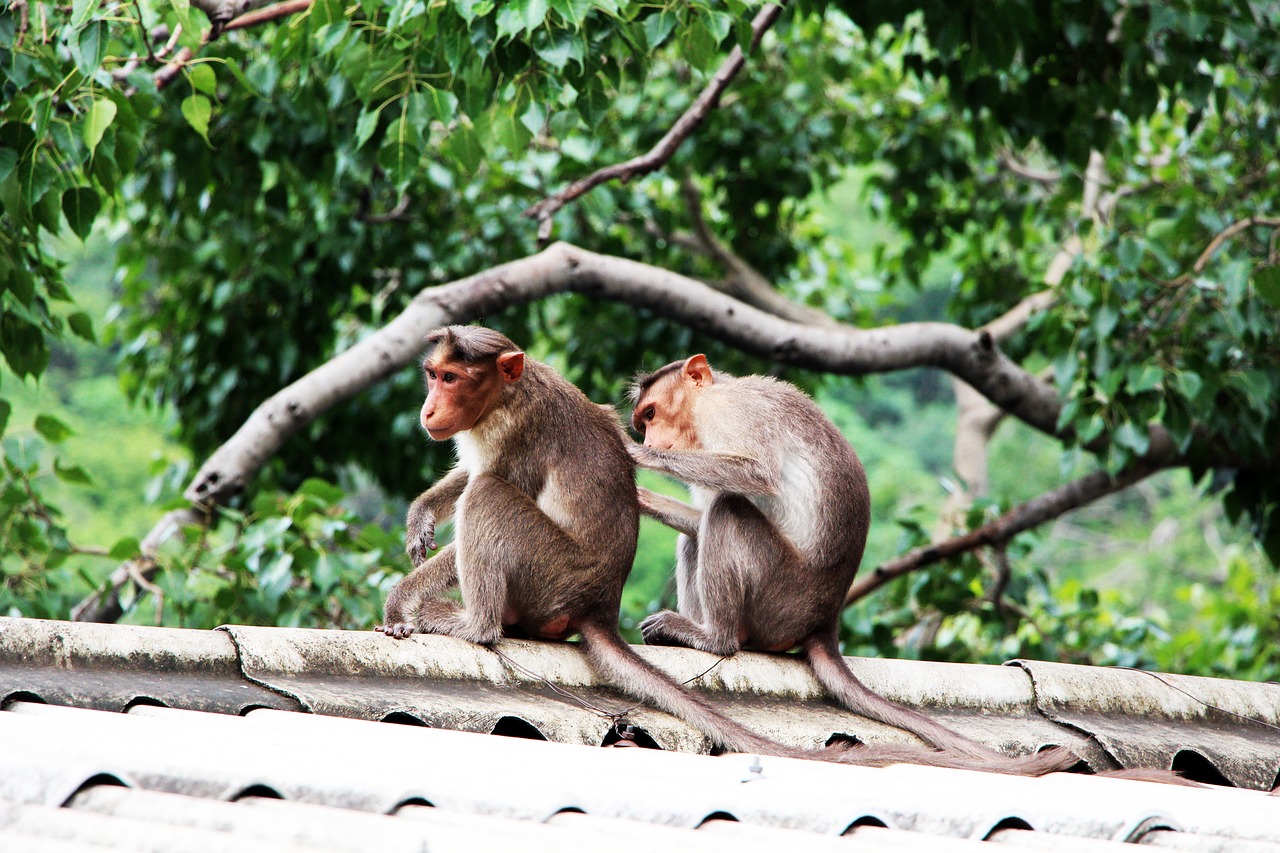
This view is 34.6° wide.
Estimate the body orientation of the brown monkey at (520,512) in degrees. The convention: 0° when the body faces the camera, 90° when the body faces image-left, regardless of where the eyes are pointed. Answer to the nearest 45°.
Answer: approximately 90°

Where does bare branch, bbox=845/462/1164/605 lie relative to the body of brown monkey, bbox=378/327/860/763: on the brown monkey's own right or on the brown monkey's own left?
on the brown monkey's own right

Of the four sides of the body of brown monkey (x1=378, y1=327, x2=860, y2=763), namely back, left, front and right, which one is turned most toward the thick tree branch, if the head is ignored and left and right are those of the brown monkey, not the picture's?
right

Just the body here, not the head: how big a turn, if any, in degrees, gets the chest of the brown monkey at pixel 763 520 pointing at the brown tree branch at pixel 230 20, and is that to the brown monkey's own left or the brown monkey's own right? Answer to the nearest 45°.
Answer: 0° — it already faces it

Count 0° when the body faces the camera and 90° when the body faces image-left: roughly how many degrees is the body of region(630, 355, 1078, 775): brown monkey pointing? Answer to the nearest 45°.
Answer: approximately 90°

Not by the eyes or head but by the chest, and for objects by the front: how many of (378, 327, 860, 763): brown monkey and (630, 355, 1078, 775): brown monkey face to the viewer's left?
2

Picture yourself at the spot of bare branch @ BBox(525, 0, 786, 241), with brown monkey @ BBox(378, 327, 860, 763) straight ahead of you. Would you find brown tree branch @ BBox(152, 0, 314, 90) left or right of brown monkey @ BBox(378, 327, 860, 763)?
right

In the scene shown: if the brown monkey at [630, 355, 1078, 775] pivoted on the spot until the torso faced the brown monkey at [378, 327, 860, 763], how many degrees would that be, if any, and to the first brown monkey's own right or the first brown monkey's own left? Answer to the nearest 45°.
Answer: approximately 45° to the first brown monkey's own left

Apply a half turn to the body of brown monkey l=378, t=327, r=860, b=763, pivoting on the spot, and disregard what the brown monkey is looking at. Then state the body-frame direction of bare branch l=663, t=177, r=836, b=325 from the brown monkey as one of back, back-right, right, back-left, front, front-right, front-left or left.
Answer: left

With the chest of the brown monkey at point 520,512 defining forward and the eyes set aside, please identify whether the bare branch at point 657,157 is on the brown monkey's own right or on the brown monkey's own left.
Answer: on the brown monkey's own right
